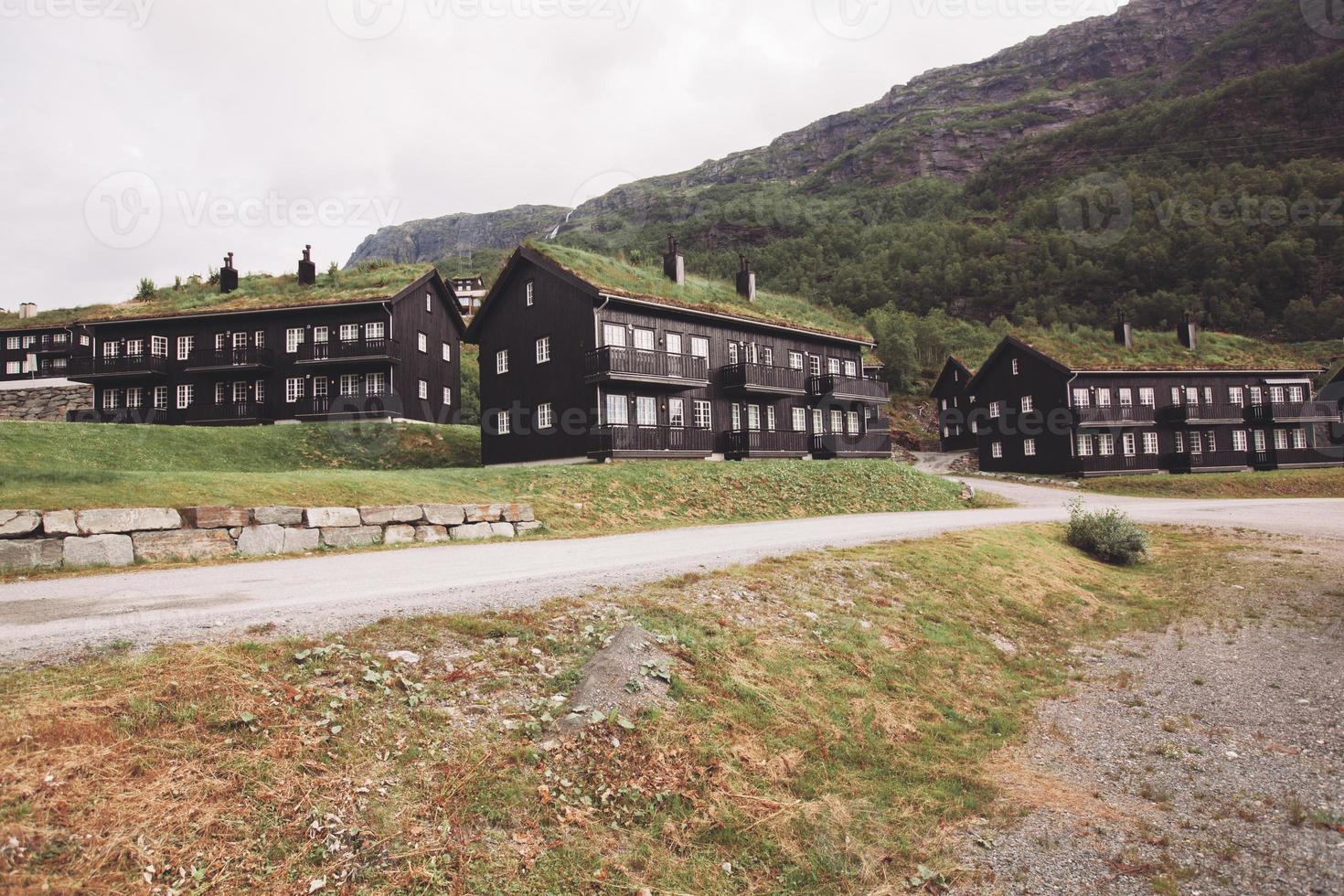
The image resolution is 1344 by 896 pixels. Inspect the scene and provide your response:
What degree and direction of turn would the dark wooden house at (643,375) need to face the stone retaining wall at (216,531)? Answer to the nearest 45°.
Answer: approximately 45° to its right

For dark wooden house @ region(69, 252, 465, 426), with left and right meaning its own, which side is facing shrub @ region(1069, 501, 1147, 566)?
left

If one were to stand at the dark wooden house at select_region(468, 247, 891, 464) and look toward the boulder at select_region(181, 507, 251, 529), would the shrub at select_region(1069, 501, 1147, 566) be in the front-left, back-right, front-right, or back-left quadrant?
front-left

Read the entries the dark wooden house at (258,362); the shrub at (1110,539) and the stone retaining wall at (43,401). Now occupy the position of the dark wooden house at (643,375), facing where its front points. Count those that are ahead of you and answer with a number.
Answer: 1

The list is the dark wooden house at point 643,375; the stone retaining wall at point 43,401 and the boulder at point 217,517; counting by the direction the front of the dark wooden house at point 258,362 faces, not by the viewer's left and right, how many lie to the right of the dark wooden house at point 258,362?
1

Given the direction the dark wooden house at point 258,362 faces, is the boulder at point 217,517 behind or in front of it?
in front

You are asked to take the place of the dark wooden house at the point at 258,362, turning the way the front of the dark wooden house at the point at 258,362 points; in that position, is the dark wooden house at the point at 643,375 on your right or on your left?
on your left

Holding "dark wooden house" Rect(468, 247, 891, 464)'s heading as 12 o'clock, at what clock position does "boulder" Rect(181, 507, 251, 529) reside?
The boulder is roughly at 2 o'clock from the dark wooden house.

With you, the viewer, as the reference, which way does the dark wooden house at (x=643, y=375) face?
facing the viewer and to the right of the viewer

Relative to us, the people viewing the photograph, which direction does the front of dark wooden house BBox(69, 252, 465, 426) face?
facing the viewer and to the left of the viewer

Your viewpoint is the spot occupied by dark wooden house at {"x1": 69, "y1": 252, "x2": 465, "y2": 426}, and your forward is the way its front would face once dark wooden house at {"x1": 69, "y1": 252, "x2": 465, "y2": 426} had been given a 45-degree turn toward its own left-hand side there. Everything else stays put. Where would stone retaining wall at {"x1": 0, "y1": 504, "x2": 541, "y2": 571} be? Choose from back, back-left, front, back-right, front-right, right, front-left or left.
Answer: front

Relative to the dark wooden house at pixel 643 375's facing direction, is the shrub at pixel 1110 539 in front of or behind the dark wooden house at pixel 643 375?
in front

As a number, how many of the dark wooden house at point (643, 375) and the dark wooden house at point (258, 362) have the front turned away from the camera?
0

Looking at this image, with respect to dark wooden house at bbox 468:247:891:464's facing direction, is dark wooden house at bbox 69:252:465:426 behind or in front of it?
behind

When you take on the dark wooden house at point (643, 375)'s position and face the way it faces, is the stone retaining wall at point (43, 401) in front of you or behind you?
behind
